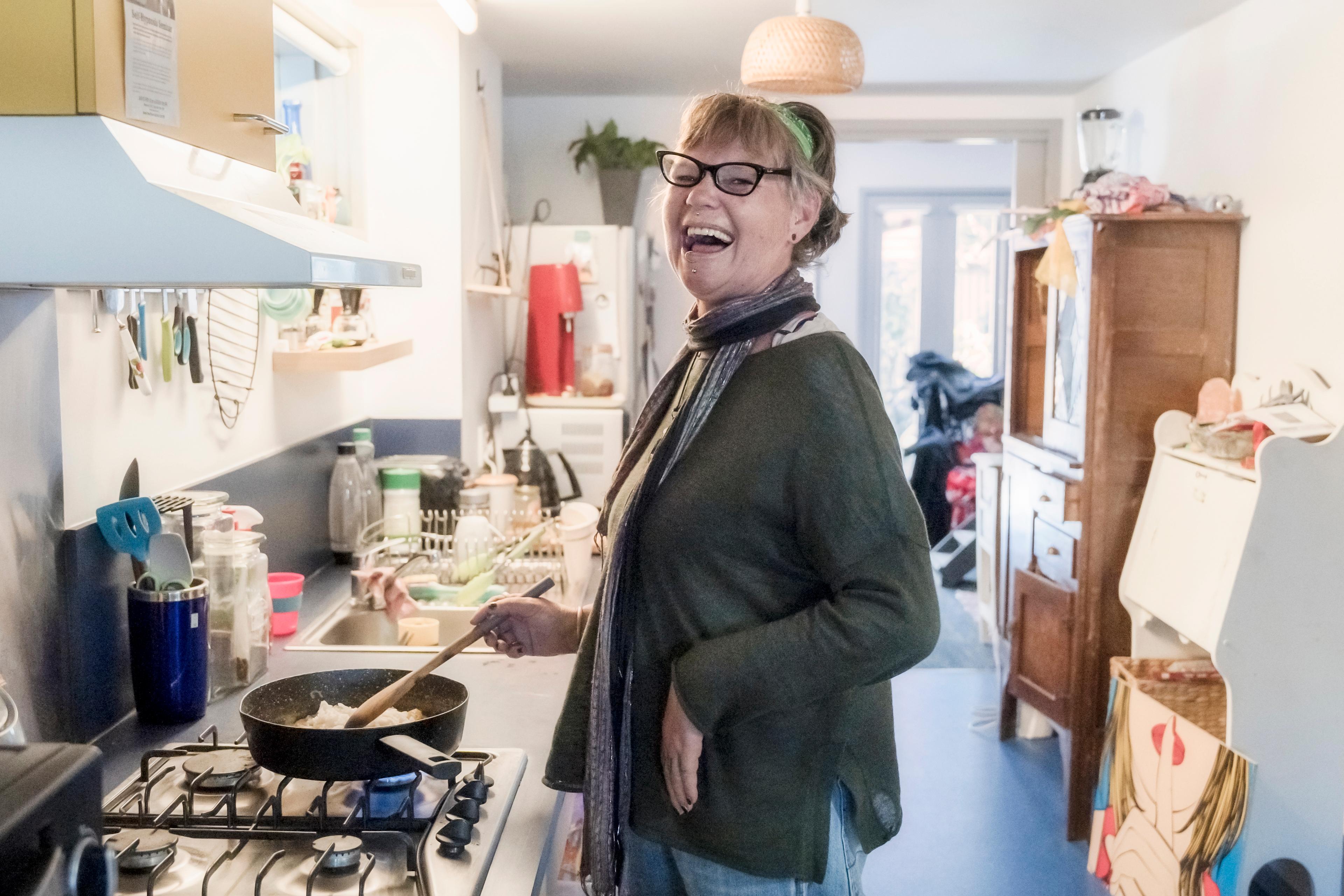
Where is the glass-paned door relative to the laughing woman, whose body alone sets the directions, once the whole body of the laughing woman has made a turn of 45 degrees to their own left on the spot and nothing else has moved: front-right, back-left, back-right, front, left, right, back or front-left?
back

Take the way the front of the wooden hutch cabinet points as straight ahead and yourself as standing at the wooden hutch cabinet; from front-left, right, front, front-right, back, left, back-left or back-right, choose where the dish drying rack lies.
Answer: front-left

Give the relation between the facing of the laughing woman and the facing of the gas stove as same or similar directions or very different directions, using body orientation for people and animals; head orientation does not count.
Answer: very different directions

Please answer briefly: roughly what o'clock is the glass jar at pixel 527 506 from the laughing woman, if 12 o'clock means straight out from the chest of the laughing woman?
The glass jar is roughly at 4 o'clock from the laughing woman.

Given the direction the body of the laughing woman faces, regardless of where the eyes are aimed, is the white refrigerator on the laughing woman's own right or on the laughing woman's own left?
on the laughing woman's own right

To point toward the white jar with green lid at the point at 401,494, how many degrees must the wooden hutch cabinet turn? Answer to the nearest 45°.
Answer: approximately 45° to its left

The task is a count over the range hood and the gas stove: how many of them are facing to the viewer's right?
2

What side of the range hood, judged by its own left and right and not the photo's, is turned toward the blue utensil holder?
left

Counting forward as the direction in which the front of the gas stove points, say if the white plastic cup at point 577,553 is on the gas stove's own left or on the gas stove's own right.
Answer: on the gas stove's own left

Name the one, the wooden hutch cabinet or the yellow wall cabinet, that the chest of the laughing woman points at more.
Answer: the yellow wall cabinet

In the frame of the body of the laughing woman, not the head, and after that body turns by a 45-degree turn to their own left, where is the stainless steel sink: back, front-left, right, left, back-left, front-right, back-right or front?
back-right

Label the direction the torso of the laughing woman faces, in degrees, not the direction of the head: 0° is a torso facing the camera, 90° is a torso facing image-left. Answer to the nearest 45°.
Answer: approximately 45°

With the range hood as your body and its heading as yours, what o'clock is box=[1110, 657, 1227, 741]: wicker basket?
The wicker basket is roughly at 11 o'clock from the range hood.

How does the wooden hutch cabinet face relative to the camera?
to the viewer's left

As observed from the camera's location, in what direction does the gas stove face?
facing to the right of the viewer

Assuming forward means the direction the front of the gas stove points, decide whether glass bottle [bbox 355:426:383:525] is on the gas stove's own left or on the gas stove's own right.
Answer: on the gas stove's own left

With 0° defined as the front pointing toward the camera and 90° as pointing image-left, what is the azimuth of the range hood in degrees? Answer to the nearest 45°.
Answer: approximately 270°
